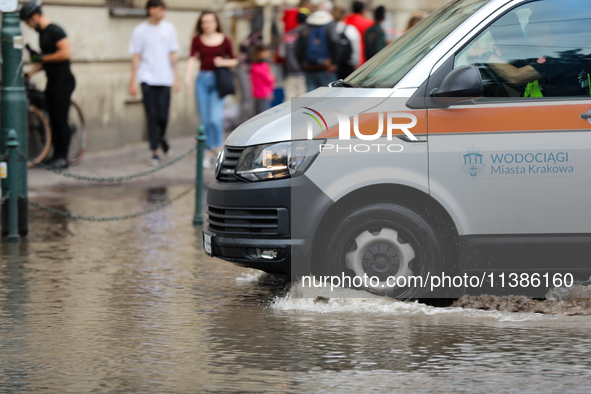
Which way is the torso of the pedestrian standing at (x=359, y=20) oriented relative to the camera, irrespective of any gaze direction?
away from the camera

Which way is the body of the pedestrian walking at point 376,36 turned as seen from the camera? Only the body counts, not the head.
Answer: away from the camera

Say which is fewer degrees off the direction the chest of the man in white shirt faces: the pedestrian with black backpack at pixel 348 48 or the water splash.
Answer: the water splash

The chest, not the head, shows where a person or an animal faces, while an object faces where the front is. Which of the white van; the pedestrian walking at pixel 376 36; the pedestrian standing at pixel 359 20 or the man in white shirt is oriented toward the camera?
the man in white shirt

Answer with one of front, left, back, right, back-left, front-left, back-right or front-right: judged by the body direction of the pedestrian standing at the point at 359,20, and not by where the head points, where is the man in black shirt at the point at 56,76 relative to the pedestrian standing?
back-left

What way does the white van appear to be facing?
to the viewer's left

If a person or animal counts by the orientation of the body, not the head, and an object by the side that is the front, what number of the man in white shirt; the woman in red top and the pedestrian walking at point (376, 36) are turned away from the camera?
1

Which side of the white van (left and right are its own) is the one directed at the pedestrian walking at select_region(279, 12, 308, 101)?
right

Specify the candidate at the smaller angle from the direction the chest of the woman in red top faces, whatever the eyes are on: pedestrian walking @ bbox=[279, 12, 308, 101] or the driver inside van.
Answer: the driver inside van

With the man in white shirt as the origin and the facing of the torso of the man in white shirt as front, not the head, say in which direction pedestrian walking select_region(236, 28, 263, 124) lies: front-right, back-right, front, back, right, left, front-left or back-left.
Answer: back-left
